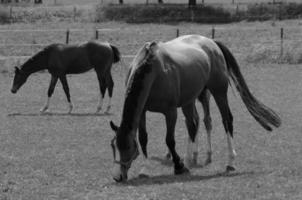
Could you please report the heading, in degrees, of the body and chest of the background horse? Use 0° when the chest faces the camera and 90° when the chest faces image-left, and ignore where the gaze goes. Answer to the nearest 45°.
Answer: approximately 90°

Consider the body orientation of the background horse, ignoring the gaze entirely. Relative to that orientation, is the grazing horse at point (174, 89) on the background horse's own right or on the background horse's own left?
on the background horse's own left

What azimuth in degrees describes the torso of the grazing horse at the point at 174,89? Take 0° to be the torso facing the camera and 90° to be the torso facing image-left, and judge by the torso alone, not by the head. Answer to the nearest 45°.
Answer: approximately 45°

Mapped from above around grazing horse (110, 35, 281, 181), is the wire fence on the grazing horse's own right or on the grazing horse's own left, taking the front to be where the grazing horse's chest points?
on the grazing horse's own right

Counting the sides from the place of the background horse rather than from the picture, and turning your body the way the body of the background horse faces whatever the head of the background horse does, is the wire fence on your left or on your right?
on your right

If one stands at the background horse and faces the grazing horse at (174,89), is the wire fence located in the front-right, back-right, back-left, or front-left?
back-left
